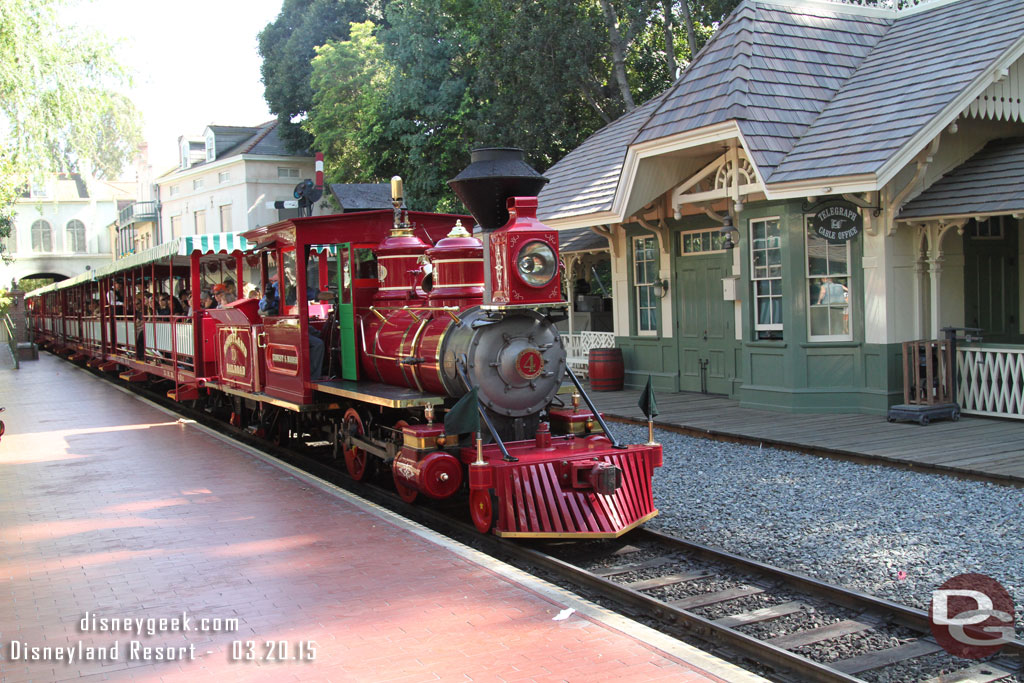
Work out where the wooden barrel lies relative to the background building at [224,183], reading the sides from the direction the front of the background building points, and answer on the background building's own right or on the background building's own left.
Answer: on the background building's own left

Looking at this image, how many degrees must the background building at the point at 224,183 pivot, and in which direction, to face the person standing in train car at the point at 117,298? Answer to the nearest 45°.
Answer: approximately 45° to its left

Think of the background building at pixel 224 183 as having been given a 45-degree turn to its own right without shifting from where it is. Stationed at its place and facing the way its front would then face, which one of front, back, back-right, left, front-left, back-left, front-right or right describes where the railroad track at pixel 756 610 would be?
left

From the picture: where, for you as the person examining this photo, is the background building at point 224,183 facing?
facing the viewer and to the left of the viewer

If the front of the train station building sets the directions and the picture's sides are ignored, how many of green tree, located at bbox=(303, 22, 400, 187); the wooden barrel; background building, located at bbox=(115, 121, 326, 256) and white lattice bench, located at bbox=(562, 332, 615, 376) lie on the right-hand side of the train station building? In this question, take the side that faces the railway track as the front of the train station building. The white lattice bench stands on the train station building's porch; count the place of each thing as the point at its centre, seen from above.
4

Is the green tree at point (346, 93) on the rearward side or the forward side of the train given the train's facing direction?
on the rearward side

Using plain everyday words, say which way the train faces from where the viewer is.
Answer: facing the viewer and to the right of the viewer
